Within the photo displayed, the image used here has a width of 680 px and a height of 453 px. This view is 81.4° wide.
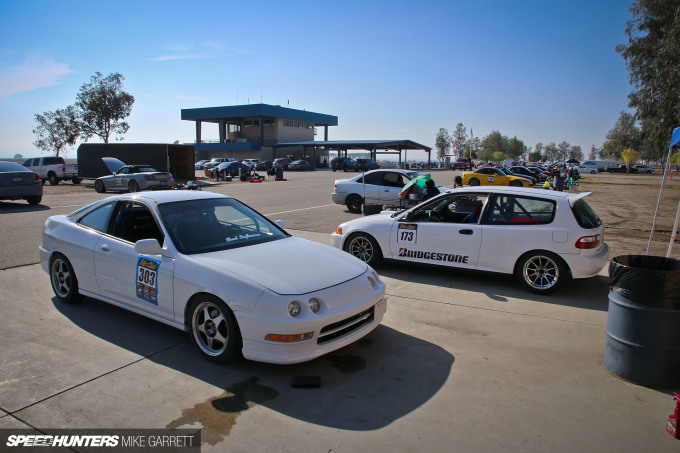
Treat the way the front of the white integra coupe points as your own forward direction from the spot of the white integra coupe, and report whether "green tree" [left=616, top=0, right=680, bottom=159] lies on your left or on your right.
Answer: on your left

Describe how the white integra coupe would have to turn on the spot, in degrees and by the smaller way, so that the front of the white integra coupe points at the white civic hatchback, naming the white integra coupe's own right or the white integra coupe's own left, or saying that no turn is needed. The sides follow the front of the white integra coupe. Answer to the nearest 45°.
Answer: approximately 45° to the white integra coupe's own left

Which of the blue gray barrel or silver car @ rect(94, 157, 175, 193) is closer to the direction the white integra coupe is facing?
the blue gray barrel

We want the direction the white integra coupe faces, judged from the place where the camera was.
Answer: facing the viewer and to the right of the viewer

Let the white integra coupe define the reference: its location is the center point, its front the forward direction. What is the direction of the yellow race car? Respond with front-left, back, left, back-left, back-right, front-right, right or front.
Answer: left

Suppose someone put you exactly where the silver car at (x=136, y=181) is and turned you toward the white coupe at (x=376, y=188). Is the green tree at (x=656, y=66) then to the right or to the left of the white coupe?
left

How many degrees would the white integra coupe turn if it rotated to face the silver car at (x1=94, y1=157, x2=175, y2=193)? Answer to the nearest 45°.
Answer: approximately 135° to its left

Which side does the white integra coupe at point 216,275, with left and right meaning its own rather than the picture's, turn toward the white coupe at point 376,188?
left

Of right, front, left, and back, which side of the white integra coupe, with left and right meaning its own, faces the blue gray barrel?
front

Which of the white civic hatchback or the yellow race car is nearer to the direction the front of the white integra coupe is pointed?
the white civic hatchback

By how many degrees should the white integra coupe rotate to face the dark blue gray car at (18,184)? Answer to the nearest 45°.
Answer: approximately 180°
